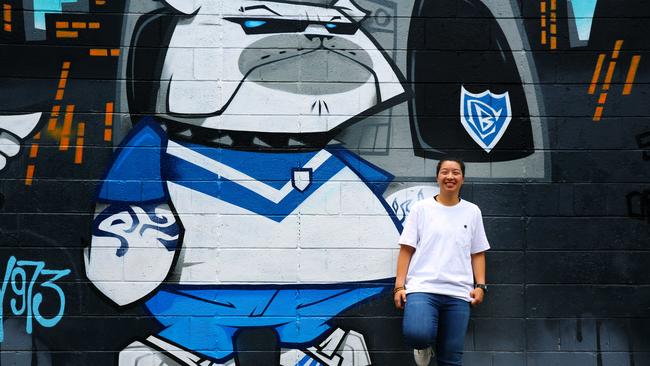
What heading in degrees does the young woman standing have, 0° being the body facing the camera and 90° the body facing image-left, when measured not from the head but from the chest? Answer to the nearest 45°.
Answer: approximately 0°
